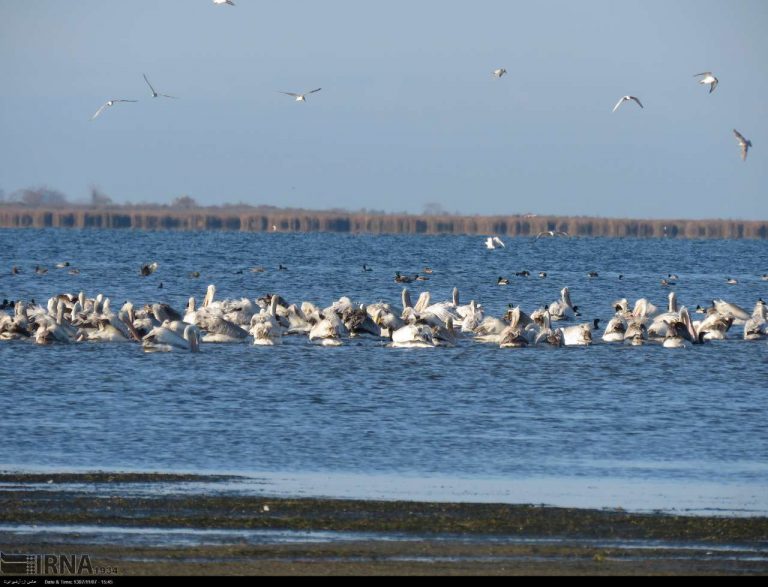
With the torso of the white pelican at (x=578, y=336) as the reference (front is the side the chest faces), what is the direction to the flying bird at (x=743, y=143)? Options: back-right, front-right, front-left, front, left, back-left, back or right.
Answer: front-left

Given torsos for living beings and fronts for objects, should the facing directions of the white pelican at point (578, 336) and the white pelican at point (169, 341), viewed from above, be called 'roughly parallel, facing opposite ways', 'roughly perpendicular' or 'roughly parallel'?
roughly parallel

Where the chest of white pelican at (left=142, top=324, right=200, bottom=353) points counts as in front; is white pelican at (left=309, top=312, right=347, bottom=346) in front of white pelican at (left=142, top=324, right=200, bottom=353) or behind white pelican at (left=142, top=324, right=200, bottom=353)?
in front

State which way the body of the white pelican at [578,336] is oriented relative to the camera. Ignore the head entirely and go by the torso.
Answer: to the viewer's right

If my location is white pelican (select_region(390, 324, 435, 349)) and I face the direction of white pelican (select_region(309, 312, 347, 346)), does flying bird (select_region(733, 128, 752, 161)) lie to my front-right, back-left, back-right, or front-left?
back-right

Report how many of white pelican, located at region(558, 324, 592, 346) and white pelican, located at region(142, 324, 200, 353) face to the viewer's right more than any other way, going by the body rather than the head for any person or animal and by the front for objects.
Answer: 2

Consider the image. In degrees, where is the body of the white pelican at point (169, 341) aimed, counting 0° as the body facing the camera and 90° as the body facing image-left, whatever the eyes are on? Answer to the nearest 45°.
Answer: approximately 270°

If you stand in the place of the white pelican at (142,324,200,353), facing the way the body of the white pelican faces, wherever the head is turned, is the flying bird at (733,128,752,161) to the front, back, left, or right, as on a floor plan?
front

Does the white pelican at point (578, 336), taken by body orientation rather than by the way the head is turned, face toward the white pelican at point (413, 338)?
no

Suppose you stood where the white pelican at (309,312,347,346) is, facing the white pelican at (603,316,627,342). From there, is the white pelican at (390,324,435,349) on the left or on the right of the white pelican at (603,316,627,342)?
right
